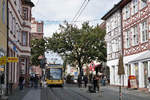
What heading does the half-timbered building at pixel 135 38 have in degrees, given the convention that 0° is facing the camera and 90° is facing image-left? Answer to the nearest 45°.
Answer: approximately 45°

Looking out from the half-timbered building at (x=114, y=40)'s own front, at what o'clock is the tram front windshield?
The tram front windshield is roughly at 1 o'clock from the half-timbered building.

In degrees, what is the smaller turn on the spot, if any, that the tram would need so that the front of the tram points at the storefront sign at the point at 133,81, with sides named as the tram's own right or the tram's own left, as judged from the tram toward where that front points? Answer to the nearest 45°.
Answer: approximately 45° to the tram's own left

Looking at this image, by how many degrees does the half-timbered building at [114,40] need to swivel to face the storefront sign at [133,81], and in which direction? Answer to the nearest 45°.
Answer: approximately 45° to its left

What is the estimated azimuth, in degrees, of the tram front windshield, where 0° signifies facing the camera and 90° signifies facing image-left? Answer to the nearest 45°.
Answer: approximately 0°

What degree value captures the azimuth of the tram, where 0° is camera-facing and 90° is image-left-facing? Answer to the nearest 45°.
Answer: approximately 0°

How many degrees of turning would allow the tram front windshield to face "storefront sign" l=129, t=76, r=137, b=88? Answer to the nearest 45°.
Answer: approximately 45° to its left
